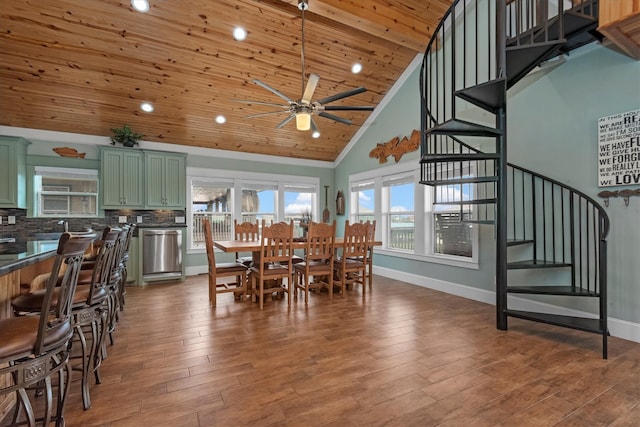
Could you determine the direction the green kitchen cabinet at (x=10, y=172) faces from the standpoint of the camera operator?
facing the viewer

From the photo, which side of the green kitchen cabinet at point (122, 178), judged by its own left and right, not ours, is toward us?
front

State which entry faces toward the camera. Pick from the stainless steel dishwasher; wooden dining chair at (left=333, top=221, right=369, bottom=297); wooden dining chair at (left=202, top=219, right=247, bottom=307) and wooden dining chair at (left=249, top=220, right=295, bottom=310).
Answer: the stainless steel dishwasher

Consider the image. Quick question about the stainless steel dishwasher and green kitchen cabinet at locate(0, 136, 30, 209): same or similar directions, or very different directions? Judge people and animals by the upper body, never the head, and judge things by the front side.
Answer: same or similar directions

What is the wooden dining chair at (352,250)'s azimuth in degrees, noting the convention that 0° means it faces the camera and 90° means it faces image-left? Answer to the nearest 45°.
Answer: approximately 135°

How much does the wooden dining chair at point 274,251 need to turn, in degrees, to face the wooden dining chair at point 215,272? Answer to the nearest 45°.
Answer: approximately 45° to its left

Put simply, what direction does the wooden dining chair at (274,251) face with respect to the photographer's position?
facing away from the viewer and to the left of the viewer

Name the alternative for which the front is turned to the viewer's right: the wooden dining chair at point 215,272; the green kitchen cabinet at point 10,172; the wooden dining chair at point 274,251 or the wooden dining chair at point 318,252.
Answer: the wooden dining chair at point 215,272

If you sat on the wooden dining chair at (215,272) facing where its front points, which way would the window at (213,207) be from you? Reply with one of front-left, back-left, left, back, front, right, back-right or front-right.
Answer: left

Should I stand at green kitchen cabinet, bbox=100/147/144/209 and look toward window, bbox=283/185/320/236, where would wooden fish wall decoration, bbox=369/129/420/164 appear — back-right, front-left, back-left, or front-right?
front-right

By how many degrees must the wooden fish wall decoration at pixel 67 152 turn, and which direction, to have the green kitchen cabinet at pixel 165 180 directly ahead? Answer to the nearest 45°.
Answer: approximately 135° to its left

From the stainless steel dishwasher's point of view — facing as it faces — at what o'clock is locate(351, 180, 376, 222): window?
The window is roughly at 9 o'clock from the stainless steel dishwasher.

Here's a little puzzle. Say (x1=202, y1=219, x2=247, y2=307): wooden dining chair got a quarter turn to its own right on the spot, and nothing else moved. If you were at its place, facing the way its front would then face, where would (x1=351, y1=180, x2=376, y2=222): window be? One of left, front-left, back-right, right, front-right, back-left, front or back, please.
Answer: back-left

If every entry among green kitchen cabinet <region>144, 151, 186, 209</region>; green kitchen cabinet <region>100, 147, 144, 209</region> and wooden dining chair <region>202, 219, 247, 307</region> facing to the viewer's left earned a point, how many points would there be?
0
